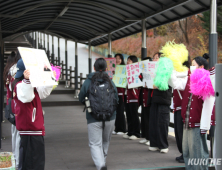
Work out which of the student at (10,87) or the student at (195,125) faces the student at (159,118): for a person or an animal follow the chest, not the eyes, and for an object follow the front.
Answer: the student at (10,87)

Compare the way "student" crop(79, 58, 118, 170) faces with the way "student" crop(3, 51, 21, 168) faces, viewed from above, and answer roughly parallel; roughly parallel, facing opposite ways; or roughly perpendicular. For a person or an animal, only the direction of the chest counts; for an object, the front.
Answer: roughly perpendicular

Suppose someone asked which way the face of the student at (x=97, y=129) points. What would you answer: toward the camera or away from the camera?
away from the camera

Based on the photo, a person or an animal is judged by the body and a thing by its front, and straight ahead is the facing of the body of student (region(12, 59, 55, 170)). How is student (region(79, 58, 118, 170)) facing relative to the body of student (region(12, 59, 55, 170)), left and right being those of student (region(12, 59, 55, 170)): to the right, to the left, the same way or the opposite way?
to the left

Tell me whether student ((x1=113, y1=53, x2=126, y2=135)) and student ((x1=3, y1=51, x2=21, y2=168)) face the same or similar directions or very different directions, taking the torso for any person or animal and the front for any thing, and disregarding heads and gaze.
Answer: very different directions

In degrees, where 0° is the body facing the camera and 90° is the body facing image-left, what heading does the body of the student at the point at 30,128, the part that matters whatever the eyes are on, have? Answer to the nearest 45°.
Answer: approximately 270°

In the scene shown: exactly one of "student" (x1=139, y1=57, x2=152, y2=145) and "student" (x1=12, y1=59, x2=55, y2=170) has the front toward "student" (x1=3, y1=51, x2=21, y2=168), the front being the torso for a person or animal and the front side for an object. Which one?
"student" (x1=139, y1=57, x2=152, y2=145)

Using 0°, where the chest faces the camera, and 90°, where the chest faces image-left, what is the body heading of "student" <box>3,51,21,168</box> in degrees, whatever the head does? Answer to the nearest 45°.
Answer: approximately 270°

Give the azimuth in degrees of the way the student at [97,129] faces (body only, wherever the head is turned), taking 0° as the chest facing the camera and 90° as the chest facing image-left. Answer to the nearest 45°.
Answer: approximately 180°
